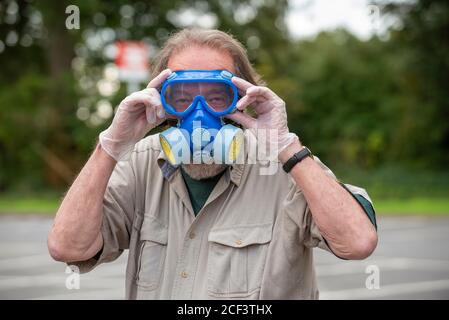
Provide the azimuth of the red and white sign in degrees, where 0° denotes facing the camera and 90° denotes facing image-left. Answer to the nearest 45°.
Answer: approximately 0°

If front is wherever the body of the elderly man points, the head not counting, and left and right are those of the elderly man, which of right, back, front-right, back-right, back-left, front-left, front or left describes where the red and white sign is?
back-right

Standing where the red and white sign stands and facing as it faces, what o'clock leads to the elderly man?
The elderly man is roughly at 12 o'clock from the red and white sign.

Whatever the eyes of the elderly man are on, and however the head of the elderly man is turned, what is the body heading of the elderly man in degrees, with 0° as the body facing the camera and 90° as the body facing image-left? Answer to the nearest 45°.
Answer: approximately 45°
